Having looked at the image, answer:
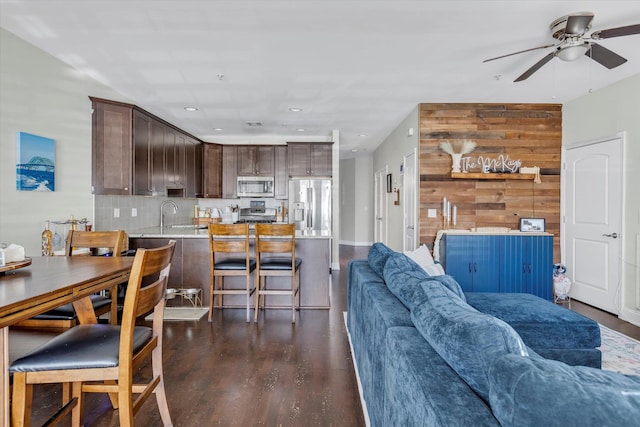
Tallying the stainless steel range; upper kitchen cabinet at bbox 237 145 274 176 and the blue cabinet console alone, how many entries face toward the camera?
3

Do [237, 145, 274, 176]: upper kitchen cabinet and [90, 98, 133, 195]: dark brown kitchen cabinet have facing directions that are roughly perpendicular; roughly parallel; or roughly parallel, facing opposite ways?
roughly perpendicular

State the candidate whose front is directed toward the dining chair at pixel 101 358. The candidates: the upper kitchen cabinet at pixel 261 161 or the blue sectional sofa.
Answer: the upper kitchen cabinet

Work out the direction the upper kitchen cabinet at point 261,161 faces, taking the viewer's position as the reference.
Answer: facing the viewer

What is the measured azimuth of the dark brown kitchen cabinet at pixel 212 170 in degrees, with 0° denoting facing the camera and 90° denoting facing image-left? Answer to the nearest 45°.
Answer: approximately 0°

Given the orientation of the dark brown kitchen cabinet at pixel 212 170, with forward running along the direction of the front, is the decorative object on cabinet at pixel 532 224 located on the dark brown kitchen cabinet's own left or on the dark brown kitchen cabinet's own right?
on the dark brown kitchen cabinet's own left

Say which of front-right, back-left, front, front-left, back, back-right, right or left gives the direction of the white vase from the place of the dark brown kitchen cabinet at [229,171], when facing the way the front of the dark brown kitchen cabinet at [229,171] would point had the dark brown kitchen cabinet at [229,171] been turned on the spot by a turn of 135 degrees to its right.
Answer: back

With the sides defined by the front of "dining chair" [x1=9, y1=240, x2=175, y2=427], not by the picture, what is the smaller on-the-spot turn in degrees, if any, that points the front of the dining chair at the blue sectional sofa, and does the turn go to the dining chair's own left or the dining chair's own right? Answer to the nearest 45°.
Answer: approximately 180°

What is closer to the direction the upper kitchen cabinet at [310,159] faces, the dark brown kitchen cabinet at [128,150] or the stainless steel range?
the dark brown kitchen cabinet

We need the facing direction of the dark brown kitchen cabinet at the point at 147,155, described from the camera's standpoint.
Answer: facing the viewer and to the right of the viewer

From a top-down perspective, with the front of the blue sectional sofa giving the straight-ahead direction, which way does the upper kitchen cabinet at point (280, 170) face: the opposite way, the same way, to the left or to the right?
to the right

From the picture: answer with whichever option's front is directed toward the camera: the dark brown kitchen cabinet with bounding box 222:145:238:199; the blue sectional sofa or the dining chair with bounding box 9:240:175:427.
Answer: the dark brown kitchen cabinet

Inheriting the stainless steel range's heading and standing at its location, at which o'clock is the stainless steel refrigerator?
The stainless steel refrigerator is roughly at 10 o'clock from the stainless steel range.

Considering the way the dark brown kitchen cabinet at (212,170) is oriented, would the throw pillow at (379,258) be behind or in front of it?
in front

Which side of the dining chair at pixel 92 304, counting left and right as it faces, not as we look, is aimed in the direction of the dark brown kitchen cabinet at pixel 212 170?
back

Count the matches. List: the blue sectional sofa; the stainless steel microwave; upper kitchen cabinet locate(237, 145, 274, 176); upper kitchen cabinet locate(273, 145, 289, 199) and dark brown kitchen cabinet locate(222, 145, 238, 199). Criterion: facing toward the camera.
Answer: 4

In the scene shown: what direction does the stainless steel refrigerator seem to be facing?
toward the camera

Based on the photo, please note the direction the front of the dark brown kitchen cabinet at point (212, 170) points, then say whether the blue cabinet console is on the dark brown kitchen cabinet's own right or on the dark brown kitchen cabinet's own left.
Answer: on the dark brown kitchen cabinet's own left

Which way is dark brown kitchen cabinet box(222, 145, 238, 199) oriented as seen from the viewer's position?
toward the camera

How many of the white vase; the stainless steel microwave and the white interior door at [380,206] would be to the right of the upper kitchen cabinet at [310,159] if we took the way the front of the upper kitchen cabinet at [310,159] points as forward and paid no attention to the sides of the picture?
1
